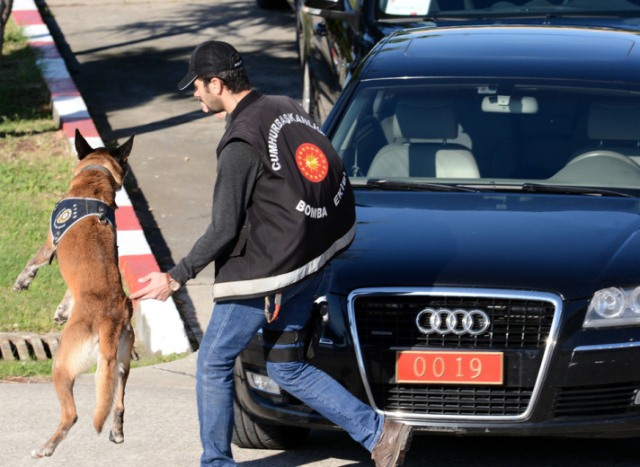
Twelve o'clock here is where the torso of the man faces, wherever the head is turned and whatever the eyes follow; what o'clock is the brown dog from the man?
The brown dog is roughly at 11 o'clock from the man.

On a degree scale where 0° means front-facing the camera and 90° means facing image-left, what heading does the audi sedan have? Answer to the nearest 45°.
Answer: approximately 0°

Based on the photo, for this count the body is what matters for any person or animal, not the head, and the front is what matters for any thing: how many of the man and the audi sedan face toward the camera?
1

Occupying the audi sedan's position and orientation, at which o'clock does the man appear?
The man is roughly at 2 o'clock from the audi sedan.

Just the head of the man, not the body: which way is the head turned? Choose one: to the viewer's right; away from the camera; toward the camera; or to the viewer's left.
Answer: to the viewer's left

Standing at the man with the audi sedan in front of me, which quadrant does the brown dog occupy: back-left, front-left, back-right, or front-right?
back-left

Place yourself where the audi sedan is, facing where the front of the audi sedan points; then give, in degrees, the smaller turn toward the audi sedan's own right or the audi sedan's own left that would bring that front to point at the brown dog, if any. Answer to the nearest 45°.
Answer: approximately 90° to the audi sedan's own right

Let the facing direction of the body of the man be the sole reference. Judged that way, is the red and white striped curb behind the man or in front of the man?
in front

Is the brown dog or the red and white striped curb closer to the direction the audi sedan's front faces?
the brown dog

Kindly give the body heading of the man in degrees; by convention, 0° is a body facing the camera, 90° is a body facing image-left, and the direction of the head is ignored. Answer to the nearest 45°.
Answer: approximately 135°
